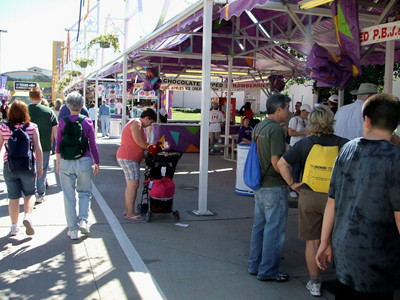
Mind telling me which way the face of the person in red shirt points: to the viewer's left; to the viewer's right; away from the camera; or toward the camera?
to the viewer's right

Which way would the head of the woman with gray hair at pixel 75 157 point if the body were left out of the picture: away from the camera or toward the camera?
away from the camera

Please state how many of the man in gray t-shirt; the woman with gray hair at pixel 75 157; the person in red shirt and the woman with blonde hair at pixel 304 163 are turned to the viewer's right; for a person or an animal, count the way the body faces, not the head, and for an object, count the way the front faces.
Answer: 1

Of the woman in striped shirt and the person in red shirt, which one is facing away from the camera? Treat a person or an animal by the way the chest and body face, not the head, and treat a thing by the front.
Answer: the woman in striped shirt

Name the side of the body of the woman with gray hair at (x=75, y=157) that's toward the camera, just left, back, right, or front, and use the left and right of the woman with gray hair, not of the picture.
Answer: back

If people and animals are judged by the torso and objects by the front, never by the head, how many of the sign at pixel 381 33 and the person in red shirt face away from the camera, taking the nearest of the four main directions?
0

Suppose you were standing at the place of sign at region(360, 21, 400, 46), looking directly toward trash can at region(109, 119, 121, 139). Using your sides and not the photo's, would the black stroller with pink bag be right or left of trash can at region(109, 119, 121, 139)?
left

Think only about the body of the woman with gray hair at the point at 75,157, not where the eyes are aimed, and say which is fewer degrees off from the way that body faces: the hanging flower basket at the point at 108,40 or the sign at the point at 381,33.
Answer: the hanging flower basket

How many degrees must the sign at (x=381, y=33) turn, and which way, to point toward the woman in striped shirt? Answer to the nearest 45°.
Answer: approximately 45° to its right

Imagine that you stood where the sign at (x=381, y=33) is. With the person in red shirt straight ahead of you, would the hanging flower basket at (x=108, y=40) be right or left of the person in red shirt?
right

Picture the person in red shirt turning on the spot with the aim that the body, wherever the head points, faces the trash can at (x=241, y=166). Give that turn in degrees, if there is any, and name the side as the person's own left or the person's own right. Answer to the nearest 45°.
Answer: approximately 45° to the person's own left

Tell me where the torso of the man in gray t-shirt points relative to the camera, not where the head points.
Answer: away from the camera

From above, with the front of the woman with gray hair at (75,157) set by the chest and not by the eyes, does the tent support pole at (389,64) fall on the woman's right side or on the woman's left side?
on the woman's right side

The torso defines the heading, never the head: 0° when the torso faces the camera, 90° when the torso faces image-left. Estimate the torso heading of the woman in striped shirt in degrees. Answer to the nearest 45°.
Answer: approximately 180°

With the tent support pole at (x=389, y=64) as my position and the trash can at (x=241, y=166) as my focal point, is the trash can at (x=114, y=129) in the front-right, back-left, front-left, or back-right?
front-right

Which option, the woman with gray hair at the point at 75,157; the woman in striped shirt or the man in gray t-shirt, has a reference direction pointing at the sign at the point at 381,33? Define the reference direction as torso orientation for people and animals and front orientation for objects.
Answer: the man in gray t-shirt

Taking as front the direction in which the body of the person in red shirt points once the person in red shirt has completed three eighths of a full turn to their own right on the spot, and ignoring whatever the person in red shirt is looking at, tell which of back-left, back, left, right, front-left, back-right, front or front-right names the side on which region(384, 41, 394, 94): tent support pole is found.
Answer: back-left
